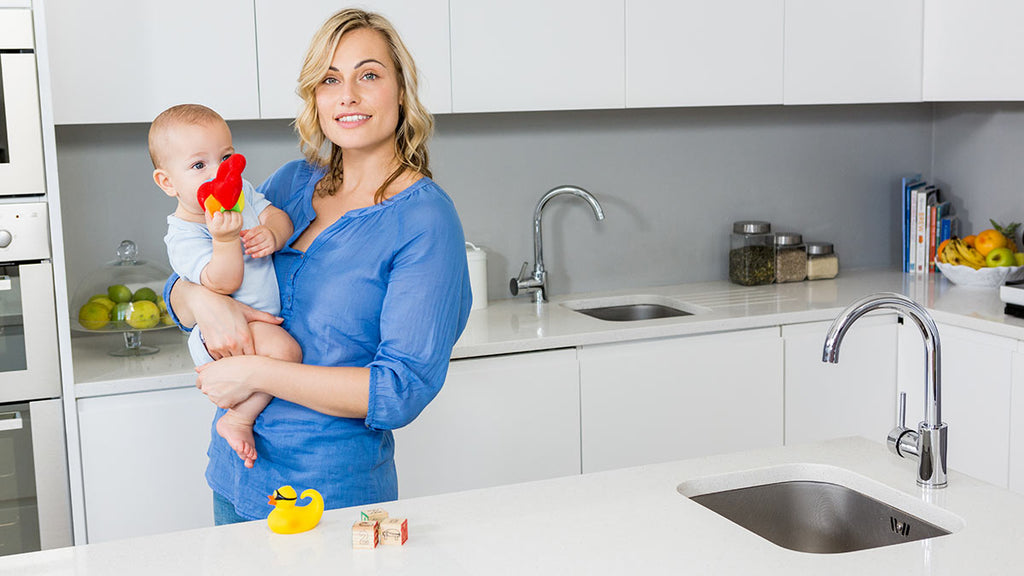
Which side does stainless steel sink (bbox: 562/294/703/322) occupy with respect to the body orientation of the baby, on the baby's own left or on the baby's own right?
on the baby's own left

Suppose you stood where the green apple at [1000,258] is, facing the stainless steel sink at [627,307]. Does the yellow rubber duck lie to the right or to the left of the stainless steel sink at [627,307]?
left

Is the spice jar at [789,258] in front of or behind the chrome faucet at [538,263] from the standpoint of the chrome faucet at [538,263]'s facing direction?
in front

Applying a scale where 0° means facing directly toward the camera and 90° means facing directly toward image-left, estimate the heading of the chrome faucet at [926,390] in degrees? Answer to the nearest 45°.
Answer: approximately 90°

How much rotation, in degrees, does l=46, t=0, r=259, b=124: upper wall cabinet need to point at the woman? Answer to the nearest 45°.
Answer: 0° — it already faces them

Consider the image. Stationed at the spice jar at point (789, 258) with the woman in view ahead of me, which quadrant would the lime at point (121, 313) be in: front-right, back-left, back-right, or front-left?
front-right

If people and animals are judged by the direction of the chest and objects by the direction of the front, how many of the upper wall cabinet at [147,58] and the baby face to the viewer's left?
0

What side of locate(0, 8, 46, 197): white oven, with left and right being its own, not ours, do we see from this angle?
front

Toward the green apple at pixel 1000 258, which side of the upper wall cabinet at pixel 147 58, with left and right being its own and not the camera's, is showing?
left

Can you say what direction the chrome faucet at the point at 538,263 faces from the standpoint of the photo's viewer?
facing to the right of the viewer

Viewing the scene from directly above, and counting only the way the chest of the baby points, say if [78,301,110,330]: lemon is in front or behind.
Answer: behind

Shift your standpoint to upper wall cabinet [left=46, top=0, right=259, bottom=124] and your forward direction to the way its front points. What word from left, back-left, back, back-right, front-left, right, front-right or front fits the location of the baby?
front
